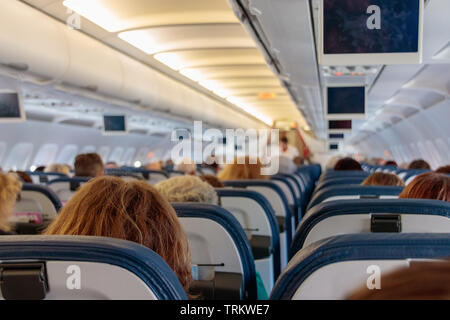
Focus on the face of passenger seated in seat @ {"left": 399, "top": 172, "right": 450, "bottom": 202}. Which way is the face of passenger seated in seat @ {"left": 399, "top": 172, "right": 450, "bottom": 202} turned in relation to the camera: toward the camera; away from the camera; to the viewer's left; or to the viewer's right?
away from the camera

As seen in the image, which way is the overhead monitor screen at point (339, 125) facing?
toward the camera

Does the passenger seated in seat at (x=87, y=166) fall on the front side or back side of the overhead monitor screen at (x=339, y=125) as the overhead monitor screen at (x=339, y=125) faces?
on the front side

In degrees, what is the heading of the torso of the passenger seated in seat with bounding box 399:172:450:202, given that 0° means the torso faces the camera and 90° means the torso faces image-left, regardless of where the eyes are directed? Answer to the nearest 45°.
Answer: approximately 180°

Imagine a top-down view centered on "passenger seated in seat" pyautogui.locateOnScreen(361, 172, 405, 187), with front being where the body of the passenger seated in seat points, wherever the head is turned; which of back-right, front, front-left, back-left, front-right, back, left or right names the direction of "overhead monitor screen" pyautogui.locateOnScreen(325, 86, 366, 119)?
front

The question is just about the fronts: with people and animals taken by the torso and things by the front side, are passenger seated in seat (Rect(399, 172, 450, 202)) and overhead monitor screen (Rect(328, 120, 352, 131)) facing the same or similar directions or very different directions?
very different directions

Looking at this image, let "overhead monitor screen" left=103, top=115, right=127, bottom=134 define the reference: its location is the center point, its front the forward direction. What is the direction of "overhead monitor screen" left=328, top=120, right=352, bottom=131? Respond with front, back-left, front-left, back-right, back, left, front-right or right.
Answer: left

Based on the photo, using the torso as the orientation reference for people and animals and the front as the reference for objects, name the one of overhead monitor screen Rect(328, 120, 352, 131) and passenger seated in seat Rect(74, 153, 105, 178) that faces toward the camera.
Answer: the overhead monitor screen

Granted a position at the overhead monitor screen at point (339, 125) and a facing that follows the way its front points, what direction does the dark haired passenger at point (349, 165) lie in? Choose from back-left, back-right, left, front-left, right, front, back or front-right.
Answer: front

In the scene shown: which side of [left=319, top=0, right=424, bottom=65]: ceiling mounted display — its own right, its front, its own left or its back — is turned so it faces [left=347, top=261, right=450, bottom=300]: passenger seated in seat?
front

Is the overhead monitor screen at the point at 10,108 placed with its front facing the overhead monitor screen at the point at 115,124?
no

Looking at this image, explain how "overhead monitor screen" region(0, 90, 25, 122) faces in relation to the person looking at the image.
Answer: facing the viewer

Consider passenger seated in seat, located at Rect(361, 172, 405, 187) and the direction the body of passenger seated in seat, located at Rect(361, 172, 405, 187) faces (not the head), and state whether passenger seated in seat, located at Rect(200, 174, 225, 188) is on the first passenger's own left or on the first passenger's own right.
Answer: on the first passenger's own left

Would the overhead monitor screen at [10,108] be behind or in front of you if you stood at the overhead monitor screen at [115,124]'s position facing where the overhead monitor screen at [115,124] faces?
in front

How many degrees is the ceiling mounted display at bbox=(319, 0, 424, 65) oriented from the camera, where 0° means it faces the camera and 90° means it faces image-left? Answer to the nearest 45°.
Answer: approximately 0°

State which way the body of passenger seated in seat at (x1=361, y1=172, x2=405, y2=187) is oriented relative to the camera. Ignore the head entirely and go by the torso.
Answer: away from the camera

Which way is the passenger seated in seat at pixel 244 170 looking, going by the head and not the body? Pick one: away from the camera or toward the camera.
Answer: away from the camera

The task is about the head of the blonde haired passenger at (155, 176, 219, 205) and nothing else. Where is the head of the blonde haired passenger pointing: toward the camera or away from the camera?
away from the camera

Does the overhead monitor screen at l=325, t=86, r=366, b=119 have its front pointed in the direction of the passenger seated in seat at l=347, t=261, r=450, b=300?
yes

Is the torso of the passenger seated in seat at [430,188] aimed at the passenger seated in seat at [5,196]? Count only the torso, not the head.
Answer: no
